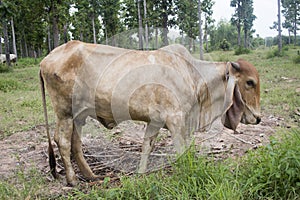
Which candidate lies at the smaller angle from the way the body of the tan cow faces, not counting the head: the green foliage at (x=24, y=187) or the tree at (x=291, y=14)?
the tree

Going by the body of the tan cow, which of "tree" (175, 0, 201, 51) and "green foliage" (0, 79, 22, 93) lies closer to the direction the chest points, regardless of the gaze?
the tree

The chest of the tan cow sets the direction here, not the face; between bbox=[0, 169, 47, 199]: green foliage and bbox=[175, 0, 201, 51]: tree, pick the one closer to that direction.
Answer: the tree

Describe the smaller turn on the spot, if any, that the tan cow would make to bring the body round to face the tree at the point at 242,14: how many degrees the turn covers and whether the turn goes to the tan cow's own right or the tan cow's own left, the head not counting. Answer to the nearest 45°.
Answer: approximately 90° to the tan cow's own left

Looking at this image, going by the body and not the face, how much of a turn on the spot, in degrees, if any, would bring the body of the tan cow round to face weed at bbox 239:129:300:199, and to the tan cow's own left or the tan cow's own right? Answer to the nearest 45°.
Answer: approximately 45° to the tan cow's own right

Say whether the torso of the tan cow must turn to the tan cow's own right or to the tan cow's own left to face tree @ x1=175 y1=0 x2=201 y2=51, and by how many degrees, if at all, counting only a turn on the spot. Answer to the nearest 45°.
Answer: approximately 90° to the tan cow's own left

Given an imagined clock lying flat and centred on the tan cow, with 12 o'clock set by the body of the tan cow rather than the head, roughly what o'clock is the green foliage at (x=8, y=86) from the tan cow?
The green foliage is roughly at 8 o'clock from the tan cow.

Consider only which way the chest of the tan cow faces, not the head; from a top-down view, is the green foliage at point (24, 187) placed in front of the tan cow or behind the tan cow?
behind

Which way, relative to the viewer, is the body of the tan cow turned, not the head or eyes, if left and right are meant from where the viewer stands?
facing to the right of the viewer

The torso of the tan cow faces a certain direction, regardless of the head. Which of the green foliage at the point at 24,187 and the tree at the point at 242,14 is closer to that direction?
the tree

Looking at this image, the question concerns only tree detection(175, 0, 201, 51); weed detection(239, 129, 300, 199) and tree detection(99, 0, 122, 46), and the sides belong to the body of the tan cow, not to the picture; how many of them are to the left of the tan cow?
2

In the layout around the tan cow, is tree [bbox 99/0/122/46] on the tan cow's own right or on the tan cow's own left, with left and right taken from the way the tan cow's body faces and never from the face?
on the tan cow's own left
